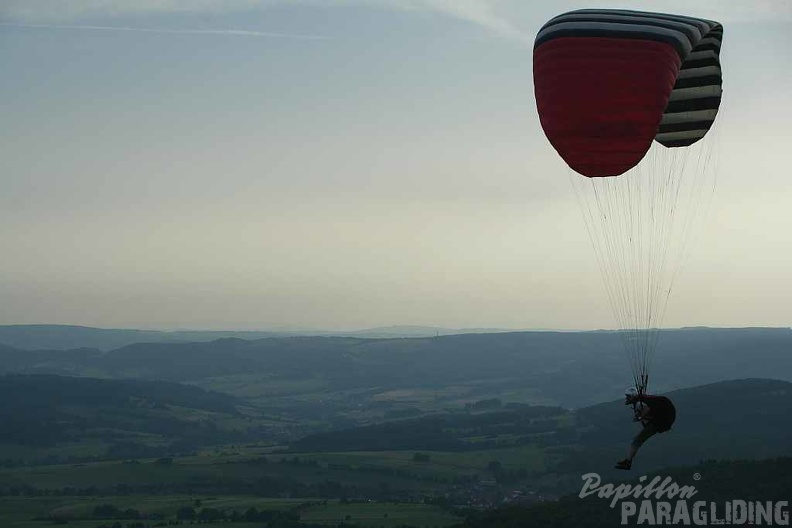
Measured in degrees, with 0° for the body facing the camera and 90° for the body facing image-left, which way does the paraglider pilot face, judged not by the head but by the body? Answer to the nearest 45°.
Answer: approximately 90°
